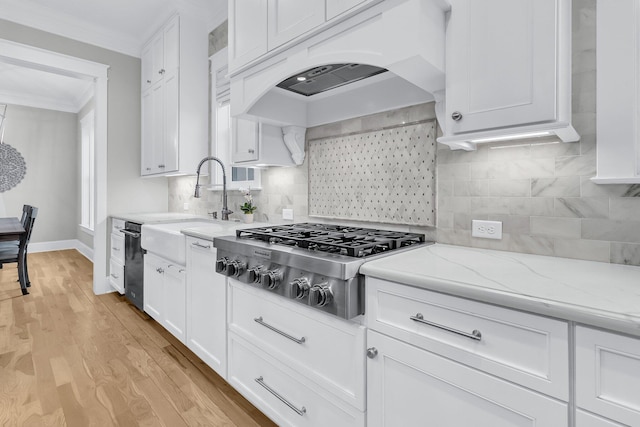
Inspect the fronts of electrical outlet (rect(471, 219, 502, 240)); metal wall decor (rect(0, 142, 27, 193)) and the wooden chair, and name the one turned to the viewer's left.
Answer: the wooden chair

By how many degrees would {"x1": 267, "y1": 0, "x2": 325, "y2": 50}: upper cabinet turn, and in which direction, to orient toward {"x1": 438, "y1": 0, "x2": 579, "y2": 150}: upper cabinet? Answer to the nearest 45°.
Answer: approximately 90° to its left

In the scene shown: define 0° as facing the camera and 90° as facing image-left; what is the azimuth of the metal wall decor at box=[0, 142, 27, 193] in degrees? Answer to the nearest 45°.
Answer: approximately 0°

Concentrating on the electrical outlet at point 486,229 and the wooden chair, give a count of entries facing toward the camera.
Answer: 1

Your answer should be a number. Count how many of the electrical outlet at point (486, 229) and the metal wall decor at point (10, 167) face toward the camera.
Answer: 2
